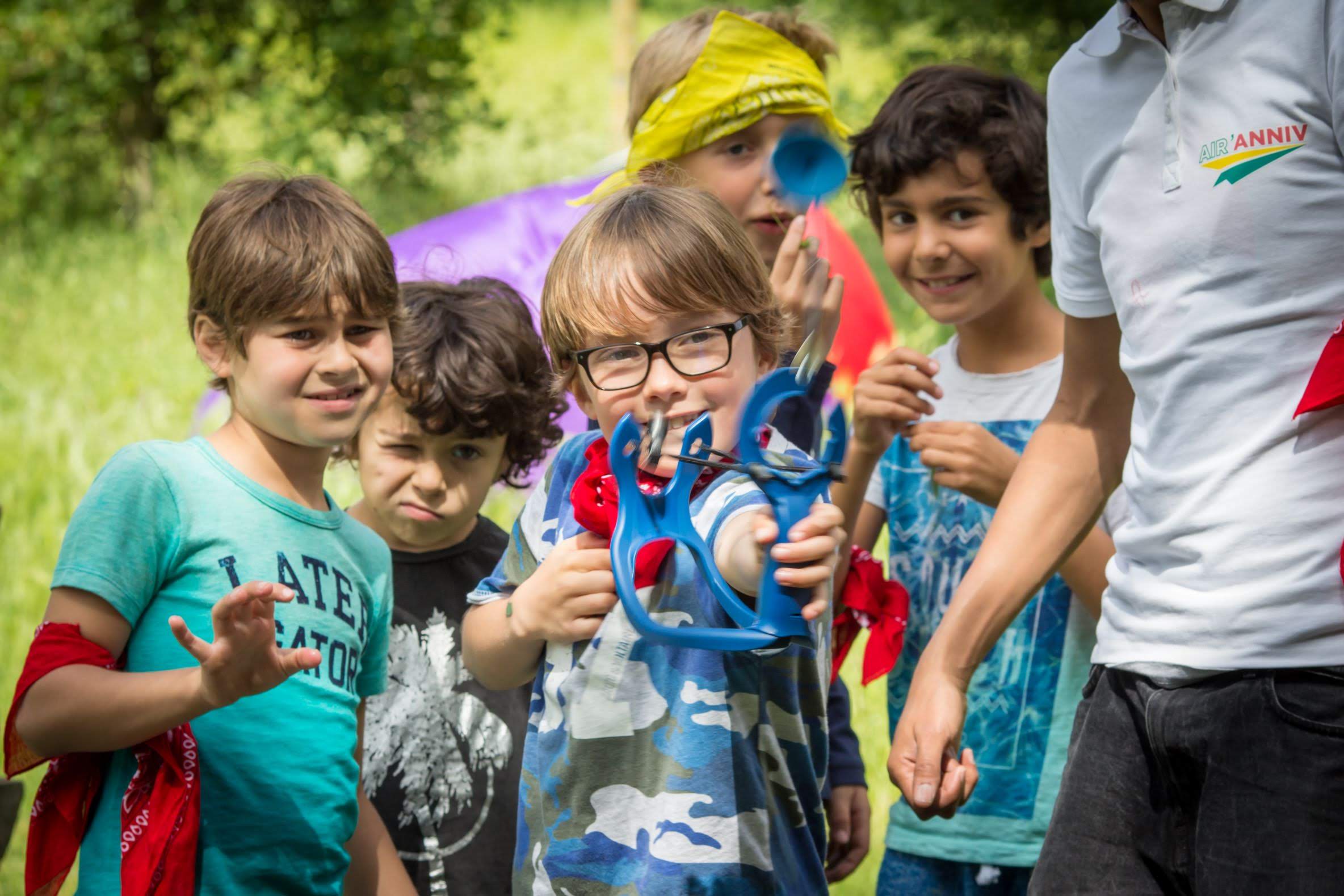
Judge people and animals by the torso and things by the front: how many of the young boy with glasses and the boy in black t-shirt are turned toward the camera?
2

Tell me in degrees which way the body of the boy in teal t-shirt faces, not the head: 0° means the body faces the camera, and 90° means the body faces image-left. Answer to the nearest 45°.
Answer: approximately 315°

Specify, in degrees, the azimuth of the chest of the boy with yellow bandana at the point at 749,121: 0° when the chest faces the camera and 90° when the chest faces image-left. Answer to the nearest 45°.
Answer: approximately 315°

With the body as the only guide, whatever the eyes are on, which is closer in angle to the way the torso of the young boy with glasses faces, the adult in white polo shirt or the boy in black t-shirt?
the adult in white polo shirt

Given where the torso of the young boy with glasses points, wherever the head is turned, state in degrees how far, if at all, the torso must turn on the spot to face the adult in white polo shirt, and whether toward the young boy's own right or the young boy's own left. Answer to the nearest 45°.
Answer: approximately 90° to the young boy's own left

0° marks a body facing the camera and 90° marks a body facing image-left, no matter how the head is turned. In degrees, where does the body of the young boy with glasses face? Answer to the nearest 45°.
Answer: approximately 0°

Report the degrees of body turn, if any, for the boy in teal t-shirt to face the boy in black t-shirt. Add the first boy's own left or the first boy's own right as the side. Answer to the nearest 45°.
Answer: approximately 90° to the first boy's own left

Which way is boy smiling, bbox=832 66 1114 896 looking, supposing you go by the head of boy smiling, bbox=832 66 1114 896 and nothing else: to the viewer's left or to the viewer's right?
to the viewer's left

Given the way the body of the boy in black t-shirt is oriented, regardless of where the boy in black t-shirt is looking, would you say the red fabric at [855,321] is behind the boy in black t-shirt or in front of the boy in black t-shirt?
behind
